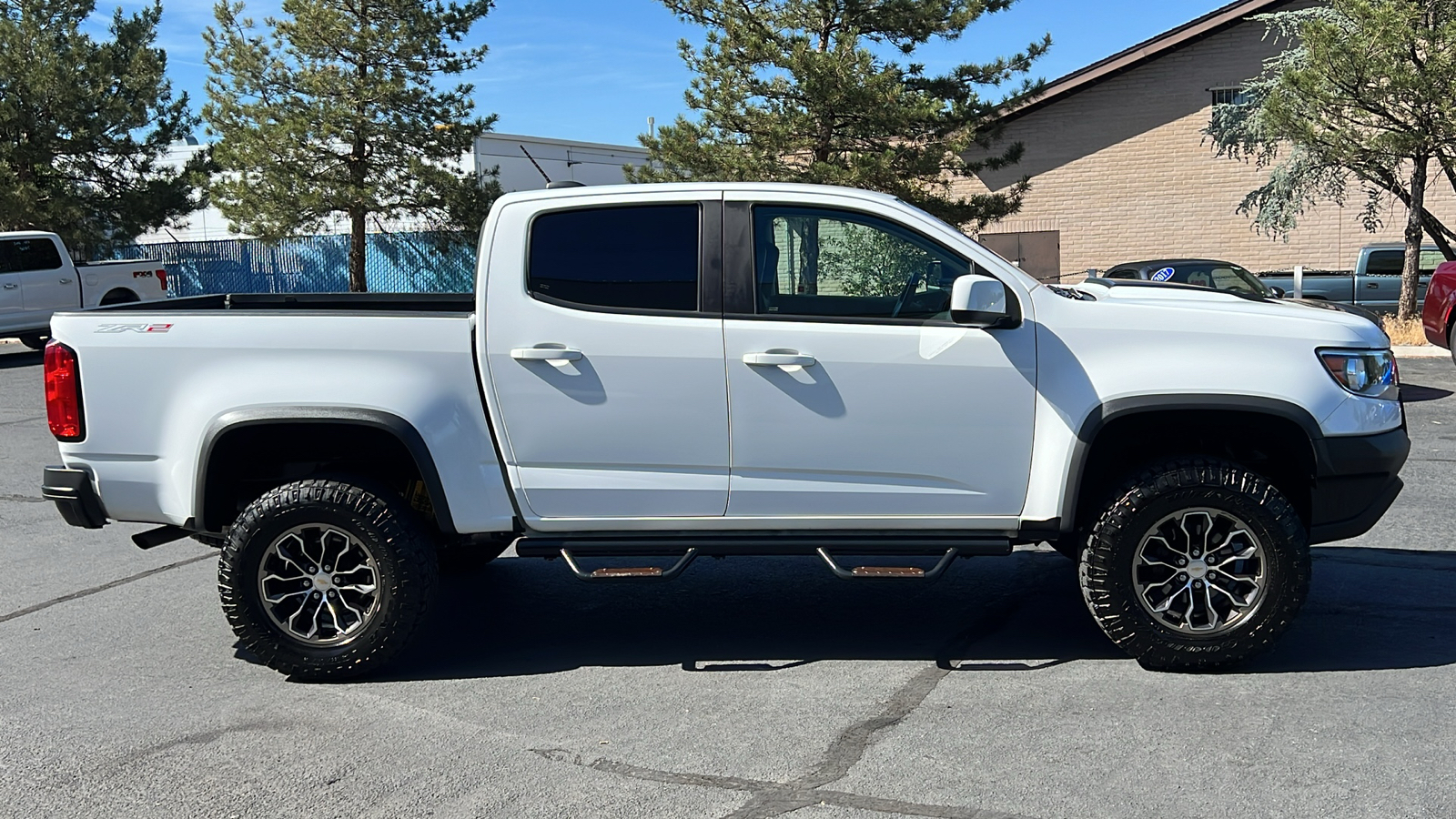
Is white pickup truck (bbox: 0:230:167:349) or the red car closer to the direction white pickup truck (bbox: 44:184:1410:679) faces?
the red car

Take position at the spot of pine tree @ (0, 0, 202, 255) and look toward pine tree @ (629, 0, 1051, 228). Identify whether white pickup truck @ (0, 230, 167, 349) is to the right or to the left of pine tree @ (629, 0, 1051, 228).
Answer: right

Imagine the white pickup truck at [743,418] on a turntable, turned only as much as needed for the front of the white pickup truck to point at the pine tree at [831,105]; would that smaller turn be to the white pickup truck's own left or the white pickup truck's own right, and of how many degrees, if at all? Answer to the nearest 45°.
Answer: approximately 90° to the white pickup truck's own left

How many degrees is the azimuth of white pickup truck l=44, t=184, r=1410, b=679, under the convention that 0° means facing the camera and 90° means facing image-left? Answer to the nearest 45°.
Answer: approximately 270°

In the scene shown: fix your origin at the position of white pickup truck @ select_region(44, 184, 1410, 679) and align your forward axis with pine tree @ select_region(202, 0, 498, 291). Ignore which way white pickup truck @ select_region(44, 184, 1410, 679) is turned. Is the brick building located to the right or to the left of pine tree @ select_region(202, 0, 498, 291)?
right

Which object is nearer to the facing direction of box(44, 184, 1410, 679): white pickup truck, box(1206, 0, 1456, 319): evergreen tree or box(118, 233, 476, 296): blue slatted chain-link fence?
the evergreen tree

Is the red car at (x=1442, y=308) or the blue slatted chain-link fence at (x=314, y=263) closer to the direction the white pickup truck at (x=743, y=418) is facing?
the red car

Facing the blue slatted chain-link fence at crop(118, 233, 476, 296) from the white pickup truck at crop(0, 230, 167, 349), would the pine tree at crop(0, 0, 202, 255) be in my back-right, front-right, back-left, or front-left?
front-left

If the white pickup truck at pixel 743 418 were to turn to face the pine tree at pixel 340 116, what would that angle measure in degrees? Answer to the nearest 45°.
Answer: approximately 90° to its left

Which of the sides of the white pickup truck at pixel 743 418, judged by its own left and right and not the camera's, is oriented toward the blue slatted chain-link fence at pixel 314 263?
left

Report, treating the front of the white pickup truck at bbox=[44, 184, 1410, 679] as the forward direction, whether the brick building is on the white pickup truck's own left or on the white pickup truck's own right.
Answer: on the white pickup truck's own left

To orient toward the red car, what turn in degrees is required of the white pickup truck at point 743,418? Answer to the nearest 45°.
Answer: approximately 45° to its left

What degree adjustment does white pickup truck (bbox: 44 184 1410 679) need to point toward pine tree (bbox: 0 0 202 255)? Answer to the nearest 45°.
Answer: approximately 135° to its left
